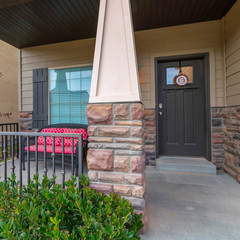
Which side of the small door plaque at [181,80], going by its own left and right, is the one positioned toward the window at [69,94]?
right

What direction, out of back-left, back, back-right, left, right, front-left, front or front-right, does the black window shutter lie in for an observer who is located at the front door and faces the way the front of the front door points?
right

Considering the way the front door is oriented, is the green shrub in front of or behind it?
in front

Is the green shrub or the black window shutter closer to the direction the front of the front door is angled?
the green shrub

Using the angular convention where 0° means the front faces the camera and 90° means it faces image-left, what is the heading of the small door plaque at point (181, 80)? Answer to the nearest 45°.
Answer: approximately 0°

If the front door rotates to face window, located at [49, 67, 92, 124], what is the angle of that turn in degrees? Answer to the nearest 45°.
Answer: approximately 90° to its right

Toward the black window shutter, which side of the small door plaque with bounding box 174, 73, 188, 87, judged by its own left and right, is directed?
right
